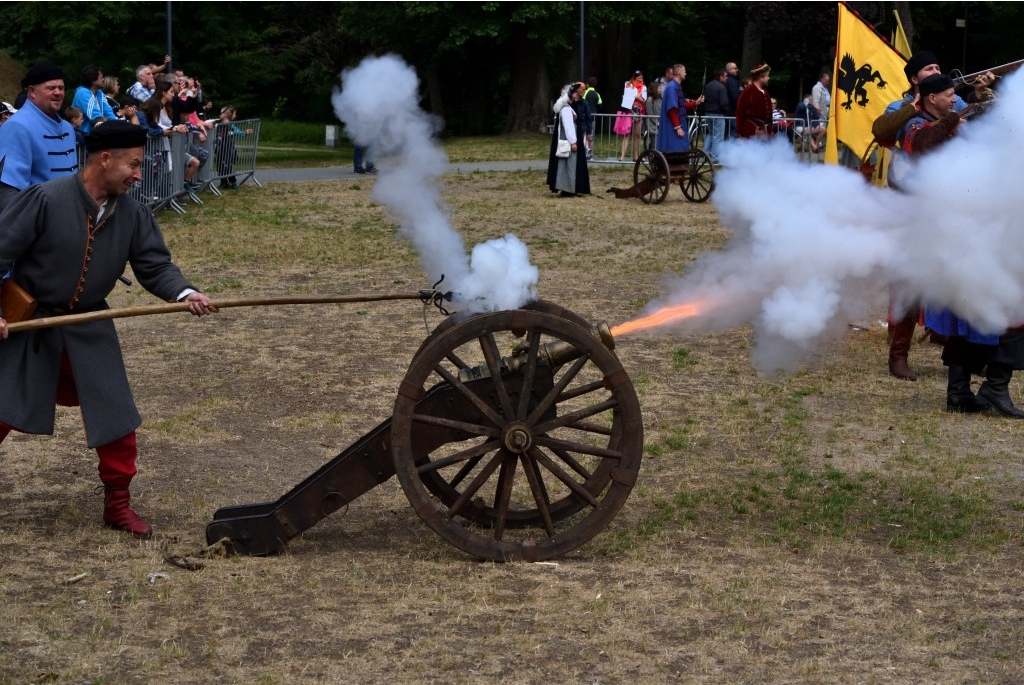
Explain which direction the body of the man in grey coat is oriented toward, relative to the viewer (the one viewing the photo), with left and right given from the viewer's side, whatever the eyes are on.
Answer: facing the viewer and to the right of the viewer

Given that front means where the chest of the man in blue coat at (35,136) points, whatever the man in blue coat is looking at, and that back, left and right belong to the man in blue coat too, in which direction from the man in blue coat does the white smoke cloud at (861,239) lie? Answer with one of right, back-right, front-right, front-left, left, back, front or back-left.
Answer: front

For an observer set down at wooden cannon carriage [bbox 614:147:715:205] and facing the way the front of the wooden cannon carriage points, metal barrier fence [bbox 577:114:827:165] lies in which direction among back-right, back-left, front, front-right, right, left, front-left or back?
back-left

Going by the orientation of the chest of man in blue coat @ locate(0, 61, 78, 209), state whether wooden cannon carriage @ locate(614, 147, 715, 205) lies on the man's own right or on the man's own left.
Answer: on the man's own left

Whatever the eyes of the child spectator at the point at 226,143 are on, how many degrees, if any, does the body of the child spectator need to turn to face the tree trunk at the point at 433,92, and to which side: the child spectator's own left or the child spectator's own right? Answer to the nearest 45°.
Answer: approximately 90° to the child spectator's own left

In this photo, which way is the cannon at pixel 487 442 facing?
to the viewer's right

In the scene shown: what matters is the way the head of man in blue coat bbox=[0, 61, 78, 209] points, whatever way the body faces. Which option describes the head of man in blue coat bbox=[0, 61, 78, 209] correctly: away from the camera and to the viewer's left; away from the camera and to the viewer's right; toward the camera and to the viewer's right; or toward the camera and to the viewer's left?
toward the camera and to the viewer's right
